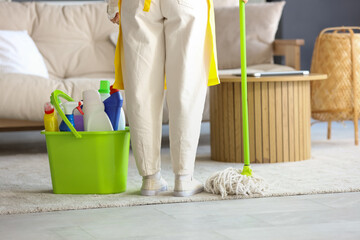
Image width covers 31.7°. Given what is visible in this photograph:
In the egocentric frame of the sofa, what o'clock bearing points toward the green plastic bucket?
The green plastic bucket is roughly at 12 o'clock from the sofa.

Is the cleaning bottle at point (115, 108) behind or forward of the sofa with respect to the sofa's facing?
forward

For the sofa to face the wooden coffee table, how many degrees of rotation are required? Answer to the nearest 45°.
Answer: approximately 45° to its left

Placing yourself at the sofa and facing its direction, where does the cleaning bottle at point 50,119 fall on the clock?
The cleaning bottle is roughly at 12 o'clock from the sofa.

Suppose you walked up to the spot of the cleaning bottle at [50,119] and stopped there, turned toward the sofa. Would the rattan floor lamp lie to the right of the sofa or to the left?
right

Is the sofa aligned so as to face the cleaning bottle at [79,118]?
yes

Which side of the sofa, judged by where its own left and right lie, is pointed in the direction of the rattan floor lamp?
left

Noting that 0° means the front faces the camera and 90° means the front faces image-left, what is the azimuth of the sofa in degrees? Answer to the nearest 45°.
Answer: approximately 0°

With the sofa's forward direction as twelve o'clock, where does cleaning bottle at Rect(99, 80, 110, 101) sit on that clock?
The cleaning bottle is roughly at 12 o'clock from the sofa.

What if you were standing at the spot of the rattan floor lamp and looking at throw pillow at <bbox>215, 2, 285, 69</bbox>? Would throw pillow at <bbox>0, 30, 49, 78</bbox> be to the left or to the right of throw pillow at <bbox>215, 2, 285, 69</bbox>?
left
